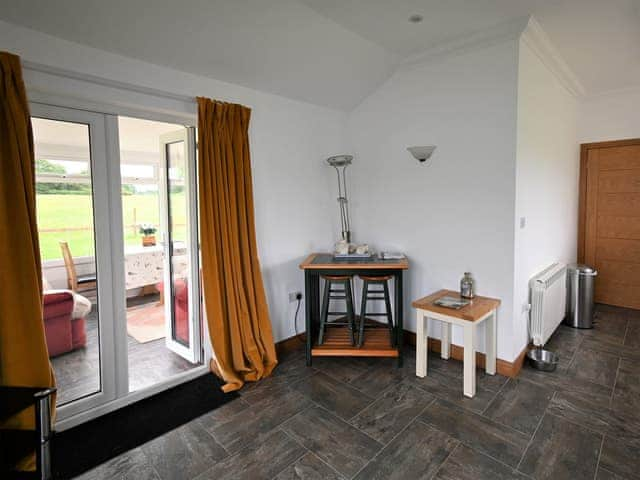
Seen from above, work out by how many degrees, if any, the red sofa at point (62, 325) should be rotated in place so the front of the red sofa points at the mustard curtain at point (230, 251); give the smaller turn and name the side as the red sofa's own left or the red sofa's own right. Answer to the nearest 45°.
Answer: approximately 45° to the red sofa's own right

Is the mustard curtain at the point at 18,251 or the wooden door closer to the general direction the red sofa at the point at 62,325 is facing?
the wooden door

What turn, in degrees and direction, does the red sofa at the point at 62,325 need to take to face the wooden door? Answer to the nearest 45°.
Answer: approximately 45° to its right

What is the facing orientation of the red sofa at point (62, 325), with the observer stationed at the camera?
facing away from the viewer and to the right of the viewer

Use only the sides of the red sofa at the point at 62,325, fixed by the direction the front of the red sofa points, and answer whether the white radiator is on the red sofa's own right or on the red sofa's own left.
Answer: on the red sofa's own right

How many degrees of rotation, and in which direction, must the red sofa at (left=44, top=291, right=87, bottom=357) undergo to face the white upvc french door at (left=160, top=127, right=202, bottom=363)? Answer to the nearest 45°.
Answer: approximately 45° to its right

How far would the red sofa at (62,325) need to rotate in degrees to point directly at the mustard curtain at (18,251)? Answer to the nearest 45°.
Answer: approximately 135° to its right

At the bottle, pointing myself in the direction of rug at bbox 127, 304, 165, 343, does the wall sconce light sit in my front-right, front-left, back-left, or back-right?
front-right
